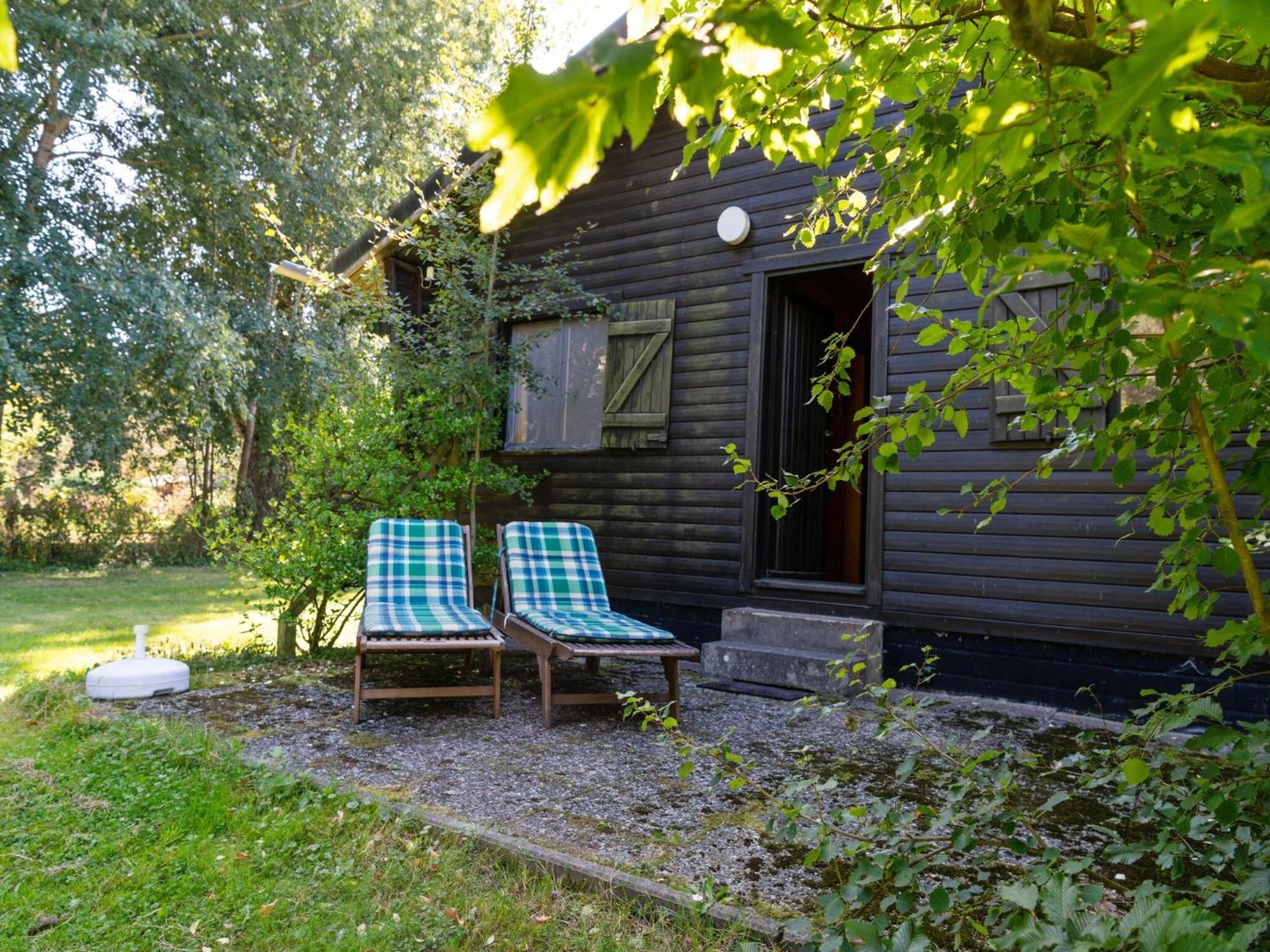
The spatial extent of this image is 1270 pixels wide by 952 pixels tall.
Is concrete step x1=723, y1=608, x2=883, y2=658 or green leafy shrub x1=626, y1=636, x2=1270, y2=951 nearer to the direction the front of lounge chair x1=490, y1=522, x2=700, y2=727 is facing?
the green leafy shrub

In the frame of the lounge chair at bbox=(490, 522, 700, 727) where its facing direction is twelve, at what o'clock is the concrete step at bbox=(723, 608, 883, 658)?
The concrete step is roughly at 10 o'clock from the lounge chair.

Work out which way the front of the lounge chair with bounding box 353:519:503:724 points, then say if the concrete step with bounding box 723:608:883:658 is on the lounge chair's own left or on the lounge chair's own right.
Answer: on the lounge chair's own left

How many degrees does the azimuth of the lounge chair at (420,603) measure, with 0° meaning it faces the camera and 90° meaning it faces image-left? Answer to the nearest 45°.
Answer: approximately 0°

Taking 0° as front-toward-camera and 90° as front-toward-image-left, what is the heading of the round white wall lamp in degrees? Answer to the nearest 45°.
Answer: approximately 45°

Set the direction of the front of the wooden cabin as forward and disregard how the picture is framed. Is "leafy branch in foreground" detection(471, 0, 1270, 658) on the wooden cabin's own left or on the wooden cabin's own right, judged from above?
on the wooden cabin's own left
